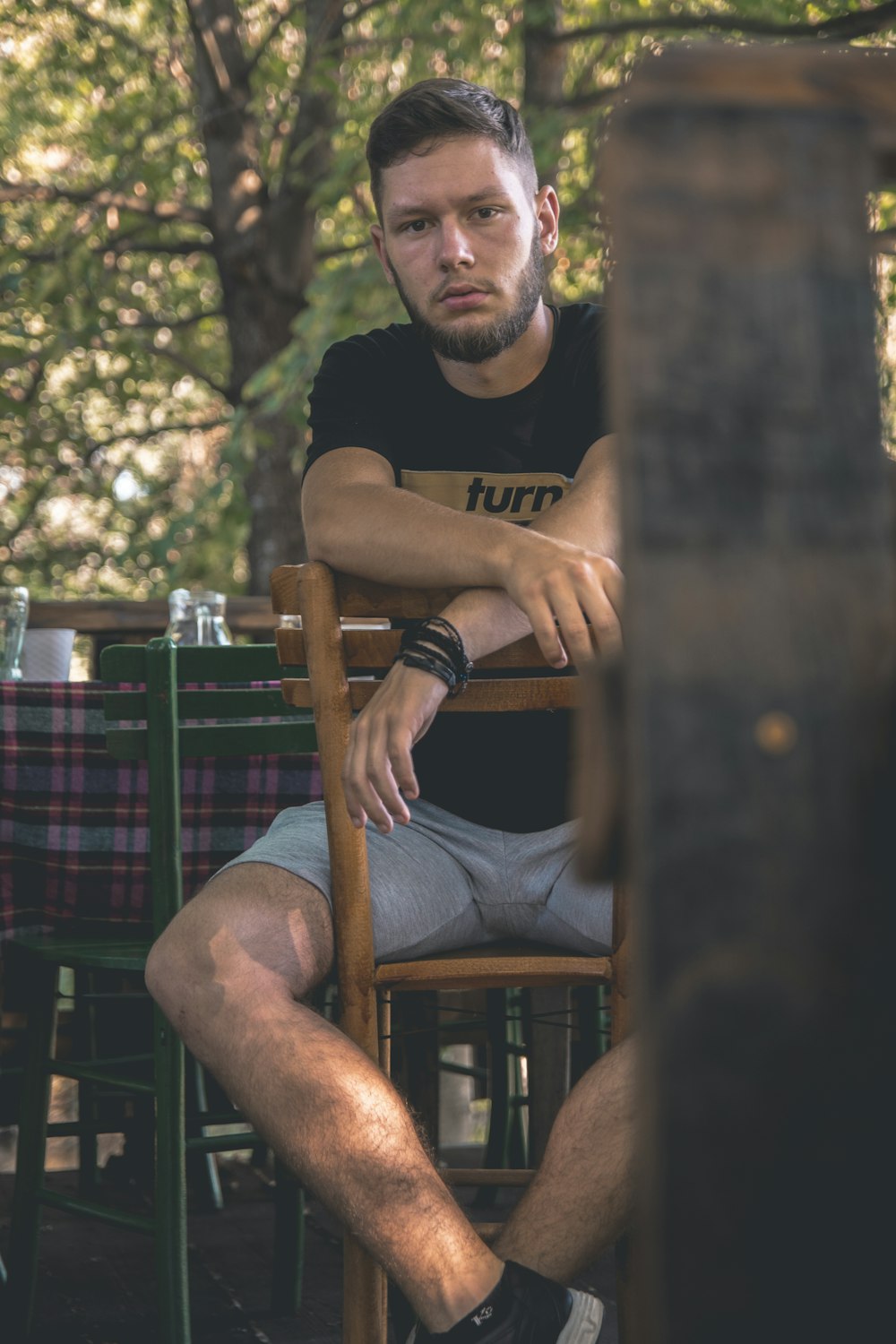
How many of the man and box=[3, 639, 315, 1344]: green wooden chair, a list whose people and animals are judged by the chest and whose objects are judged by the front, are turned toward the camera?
1

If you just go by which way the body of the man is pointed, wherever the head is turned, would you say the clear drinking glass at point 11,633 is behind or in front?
behind

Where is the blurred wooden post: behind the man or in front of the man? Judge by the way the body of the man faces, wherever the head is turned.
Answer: in front

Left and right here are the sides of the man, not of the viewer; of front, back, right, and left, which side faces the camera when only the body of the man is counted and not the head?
front

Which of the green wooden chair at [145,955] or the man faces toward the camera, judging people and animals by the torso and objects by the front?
the man

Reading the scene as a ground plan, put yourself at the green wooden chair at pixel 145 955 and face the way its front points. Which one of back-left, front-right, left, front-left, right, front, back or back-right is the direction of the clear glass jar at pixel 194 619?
front-right

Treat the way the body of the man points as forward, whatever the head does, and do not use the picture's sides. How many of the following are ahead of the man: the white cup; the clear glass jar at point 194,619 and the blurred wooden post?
1

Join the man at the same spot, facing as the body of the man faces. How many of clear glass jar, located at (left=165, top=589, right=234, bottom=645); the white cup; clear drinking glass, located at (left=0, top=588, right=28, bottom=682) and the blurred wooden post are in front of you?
1

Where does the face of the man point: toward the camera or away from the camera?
toward the camera

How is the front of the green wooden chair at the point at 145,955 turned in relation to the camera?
facing away from the viewer and to the left of the viewer
